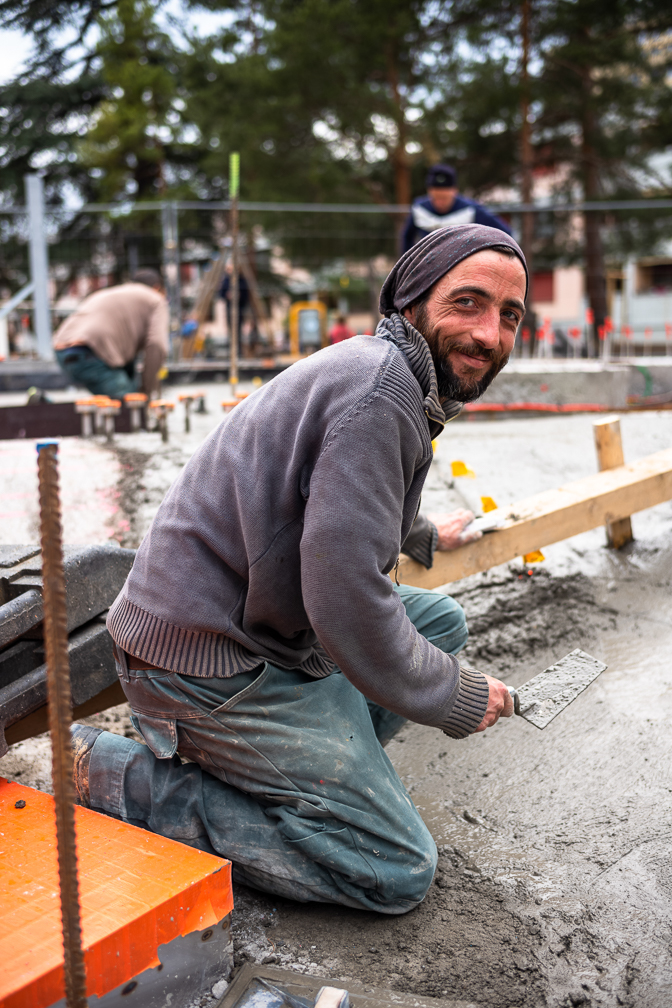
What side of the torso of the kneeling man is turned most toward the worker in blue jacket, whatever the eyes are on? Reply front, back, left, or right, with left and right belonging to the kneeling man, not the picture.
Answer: left

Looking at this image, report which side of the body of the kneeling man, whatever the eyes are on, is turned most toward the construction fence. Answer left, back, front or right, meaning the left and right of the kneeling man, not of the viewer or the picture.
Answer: left

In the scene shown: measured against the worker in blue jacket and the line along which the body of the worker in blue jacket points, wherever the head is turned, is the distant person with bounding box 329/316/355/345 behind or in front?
behind

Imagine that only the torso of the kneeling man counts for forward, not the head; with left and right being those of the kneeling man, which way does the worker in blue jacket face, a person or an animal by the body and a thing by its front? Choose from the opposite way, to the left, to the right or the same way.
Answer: to the right

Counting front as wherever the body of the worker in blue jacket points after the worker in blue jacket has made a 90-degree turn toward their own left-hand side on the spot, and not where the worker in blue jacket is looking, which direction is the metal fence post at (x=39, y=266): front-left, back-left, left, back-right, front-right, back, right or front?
back-left

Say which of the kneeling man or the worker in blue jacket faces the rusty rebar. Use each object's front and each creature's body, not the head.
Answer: the worker in blue jacket

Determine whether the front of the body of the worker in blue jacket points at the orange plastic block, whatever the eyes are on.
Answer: yes

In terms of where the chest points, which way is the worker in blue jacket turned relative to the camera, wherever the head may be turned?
toward the camera

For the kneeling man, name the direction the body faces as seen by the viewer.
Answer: to the viewer's right

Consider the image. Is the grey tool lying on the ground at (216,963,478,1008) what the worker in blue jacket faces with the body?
yes

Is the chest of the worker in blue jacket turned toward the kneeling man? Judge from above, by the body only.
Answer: yes

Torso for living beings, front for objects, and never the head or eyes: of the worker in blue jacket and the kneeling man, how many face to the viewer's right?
1
